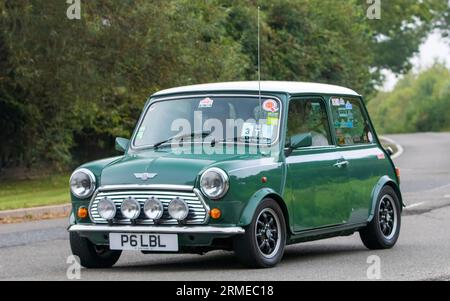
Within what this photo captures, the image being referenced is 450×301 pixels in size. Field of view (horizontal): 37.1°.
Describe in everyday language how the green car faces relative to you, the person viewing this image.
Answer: facing the viewer and to the left of the viewer
